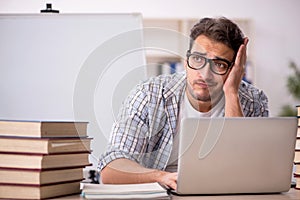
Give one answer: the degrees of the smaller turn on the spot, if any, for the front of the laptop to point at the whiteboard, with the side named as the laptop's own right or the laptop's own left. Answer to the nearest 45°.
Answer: approximately 45° to the laptop's own left

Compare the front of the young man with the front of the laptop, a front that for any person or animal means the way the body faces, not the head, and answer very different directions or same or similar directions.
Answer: very different directions

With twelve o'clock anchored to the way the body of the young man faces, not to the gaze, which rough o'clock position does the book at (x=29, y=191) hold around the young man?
The book is roughly at 1 o'clock from the young man.

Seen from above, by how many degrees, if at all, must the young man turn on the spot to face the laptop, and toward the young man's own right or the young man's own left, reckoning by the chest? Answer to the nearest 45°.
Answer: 0° — they already face it

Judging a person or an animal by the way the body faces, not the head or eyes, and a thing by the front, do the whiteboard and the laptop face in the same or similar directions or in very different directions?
very different directions

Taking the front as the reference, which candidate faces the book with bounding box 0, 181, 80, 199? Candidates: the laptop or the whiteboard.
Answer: the whiteboard

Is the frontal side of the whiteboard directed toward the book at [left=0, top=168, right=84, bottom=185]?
yes

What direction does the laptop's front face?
away from the camera

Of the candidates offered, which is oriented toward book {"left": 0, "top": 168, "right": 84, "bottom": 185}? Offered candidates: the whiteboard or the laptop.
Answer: the whiteboard
